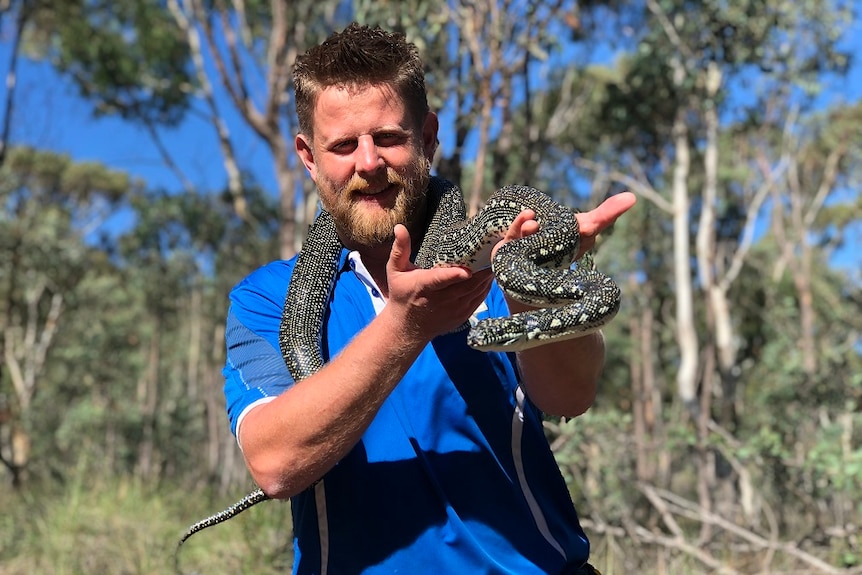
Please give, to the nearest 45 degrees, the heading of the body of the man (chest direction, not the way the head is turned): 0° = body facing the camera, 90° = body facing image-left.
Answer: approximately 0°

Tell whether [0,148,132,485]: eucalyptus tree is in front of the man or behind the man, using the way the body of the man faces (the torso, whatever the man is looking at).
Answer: behind
